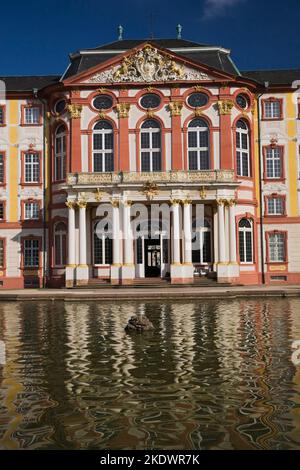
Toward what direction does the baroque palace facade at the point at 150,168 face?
toward the camera

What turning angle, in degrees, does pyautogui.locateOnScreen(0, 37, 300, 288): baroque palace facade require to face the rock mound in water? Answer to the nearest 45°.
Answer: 0° — it already faces it
